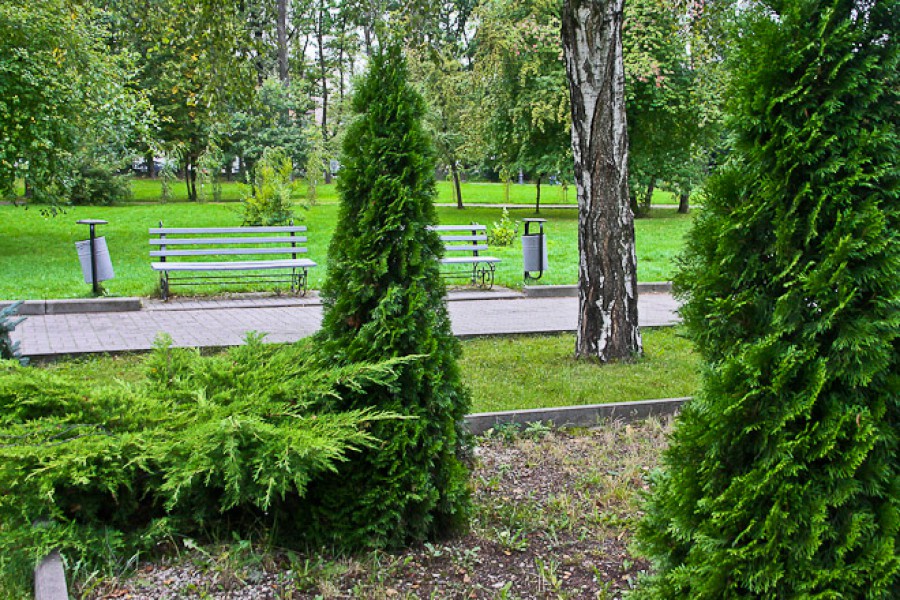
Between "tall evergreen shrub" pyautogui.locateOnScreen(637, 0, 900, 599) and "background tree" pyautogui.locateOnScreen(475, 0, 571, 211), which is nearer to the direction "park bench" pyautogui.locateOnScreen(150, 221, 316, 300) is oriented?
the tall evergreen shrub

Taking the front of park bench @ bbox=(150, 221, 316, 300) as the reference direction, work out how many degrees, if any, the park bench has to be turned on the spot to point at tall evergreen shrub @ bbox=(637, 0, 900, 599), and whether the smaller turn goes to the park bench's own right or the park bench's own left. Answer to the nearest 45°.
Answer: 0° — it already faces it

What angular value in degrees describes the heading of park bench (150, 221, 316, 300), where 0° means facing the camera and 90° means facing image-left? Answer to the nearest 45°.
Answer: approximately 0°

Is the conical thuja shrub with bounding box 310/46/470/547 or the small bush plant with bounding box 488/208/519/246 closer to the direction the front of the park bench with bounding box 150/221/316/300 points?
the conical thuja shrub

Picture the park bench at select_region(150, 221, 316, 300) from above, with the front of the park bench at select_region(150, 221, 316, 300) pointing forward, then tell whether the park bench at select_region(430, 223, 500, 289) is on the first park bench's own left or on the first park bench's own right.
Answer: on the first park bench's own left

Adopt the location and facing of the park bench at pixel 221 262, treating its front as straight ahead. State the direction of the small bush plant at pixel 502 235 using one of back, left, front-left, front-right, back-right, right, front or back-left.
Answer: back-left

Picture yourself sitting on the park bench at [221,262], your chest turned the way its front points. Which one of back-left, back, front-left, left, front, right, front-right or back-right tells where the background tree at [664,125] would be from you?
back-left

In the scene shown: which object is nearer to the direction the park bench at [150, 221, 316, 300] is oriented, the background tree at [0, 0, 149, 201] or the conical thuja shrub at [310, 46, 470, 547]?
the conical thuja shrub

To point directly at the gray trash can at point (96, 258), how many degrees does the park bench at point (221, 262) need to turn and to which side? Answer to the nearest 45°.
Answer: approximately 45° to its right

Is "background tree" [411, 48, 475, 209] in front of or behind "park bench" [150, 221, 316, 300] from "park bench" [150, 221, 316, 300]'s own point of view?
behind
